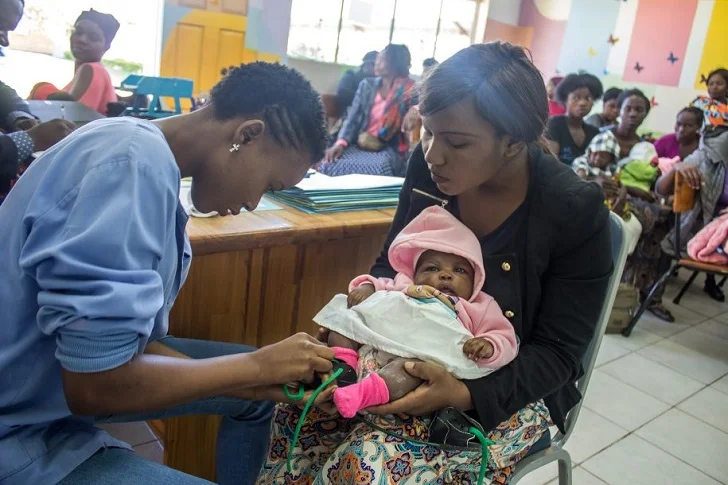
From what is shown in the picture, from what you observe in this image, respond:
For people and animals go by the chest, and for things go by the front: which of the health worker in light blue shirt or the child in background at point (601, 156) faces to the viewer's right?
the health worker in light blue shirt

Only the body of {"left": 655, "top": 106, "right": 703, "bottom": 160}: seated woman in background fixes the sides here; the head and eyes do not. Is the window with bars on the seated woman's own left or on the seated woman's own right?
on the seated woman's own right

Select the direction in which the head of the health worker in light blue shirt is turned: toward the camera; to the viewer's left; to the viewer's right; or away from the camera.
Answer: to the viewer's right

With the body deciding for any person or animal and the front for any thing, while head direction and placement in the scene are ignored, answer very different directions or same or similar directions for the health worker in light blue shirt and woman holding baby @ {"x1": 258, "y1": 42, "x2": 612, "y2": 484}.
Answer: very different directions

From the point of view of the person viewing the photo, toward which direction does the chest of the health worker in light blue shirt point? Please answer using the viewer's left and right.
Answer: facing to the right of the viewer

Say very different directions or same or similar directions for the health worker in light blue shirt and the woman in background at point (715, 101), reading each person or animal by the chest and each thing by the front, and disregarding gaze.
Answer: very different directions

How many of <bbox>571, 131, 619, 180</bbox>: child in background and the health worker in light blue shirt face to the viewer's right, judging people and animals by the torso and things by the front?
1

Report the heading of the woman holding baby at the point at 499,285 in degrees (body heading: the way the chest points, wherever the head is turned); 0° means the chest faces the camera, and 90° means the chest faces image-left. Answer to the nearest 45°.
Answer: approximately 45°

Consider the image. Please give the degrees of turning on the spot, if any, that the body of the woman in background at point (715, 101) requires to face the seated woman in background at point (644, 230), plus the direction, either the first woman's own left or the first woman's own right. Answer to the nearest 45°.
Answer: approximately 45° to the first woman's own left
